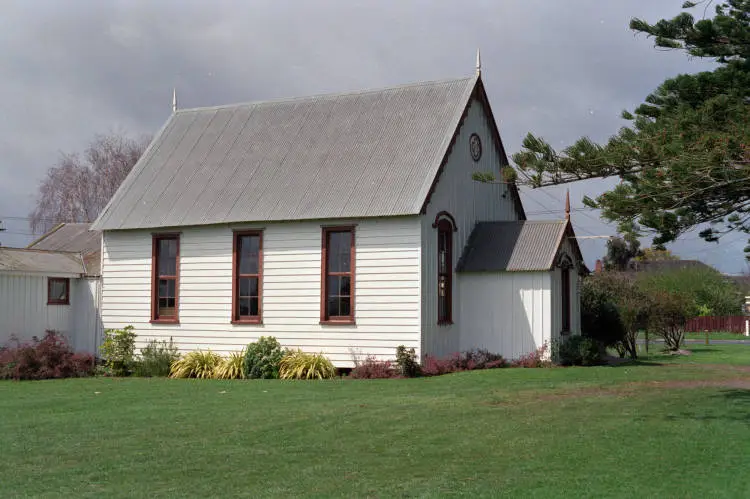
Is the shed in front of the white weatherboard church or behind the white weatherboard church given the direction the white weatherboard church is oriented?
behind

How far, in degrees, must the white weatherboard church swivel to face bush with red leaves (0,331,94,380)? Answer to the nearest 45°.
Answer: approximately 135° to its right

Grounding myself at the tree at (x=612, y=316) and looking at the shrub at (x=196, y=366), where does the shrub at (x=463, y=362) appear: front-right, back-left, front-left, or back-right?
front-left

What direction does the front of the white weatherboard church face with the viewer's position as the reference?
facing the viewer and to the right of the viewer

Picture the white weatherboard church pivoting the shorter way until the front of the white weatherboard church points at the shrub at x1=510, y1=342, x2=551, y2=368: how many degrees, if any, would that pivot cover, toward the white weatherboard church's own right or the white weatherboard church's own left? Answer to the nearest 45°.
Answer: approximately 45° to the white weatherboard church's own left

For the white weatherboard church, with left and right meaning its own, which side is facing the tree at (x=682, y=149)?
front
